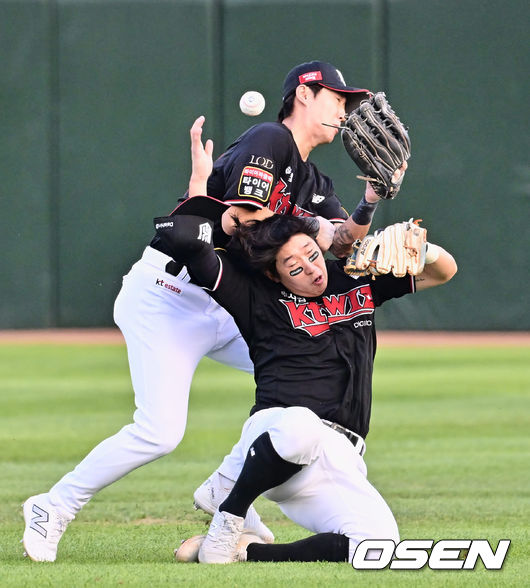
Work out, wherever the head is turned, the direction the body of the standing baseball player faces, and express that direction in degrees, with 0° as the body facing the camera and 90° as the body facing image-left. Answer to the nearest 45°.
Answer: approximately 270°

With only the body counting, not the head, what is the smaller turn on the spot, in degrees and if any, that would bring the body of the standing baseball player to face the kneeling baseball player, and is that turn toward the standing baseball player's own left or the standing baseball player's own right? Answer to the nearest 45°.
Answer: approximately 45° to the standing baseball player's own right
